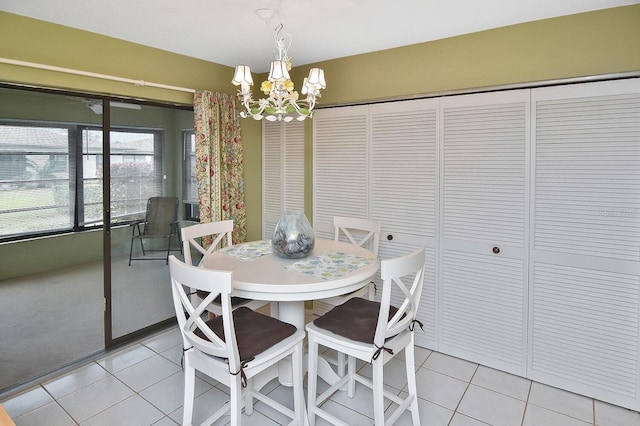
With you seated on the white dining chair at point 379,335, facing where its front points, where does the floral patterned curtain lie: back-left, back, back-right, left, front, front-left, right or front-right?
front

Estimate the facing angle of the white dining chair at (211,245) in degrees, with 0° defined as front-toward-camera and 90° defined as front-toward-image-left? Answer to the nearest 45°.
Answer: approximately 315°

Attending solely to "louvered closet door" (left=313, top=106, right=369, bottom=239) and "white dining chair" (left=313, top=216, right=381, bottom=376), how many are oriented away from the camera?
0

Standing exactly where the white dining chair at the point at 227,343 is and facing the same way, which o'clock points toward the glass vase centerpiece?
The glass vase centerpiece is roughly at 12 o'clock from the white dining chair.

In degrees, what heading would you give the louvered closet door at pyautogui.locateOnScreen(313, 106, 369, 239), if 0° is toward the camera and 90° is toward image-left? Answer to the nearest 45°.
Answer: approximately 45°

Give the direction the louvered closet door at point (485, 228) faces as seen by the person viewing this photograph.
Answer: facing the viewer and to the left of the viewer

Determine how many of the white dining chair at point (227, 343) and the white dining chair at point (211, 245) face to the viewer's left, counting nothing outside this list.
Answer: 0

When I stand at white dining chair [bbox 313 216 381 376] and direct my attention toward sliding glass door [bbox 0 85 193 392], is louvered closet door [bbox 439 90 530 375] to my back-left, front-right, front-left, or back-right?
back-left

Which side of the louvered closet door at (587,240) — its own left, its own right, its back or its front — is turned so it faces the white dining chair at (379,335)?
front

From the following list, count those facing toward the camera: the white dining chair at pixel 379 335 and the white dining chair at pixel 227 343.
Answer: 0

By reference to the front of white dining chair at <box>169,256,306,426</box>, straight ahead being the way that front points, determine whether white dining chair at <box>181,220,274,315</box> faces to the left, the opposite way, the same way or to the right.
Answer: to the right
